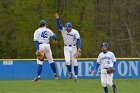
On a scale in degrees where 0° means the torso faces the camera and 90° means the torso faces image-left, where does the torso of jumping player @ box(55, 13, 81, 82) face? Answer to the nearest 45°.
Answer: approximately 0°

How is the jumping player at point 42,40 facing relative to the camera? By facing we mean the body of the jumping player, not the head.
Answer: away from the camera

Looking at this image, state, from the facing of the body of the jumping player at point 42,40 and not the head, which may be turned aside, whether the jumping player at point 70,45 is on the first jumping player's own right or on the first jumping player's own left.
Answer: on the first jumping player's own right

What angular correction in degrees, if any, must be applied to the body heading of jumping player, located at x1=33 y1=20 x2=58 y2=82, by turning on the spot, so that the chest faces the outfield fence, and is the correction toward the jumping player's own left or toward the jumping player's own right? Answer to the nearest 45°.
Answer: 0° — they already face it

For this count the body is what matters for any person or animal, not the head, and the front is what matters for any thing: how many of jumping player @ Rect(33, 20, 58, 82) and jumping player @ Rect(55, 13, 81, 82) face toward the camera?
1

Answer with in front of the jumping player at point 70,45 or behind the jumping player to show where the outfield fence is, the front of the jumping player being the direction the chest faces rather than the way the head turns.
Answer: behind

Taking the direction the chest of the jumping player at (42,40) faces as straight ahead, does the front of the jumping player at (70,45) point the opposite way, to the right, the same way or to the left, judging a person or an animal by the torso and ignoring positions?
the opposite way

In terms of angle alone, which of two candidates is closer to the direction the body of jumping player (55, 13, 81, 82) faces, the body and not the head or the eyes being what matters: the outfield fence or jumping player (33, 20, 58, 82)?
the jumping player
